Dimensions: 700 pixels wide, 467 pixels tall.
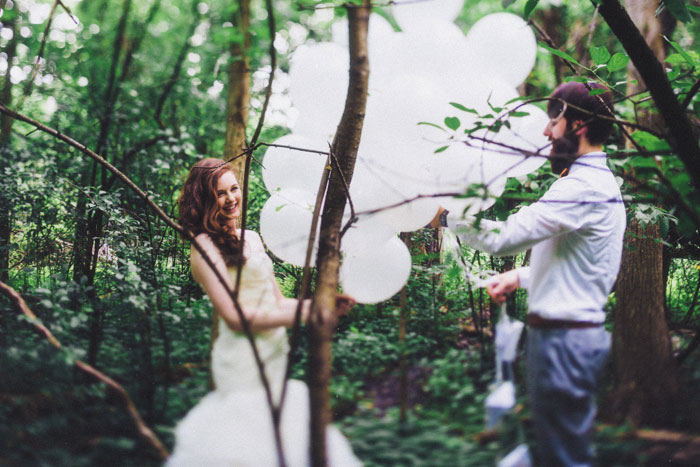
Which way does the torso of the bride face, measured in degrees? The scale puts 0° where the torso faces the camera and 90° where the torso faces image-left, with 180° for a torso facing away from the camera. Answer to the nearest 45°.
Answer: approximately 315°

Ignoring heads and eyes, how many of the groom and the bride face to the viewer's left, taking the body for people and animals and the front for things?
1

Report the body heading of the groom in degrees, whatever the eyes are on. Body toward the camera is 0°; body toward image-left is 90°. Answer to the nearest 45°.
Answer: approximately 90°

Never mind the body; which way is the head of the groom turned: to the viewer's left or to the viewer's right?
to the viewer's left

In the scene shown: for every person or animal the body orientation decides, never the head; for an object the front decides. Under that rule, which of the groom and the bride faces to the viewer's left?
the groom

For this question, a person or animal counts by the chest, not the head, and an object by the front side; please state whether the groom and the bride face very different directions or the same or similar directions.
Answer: very different directions
